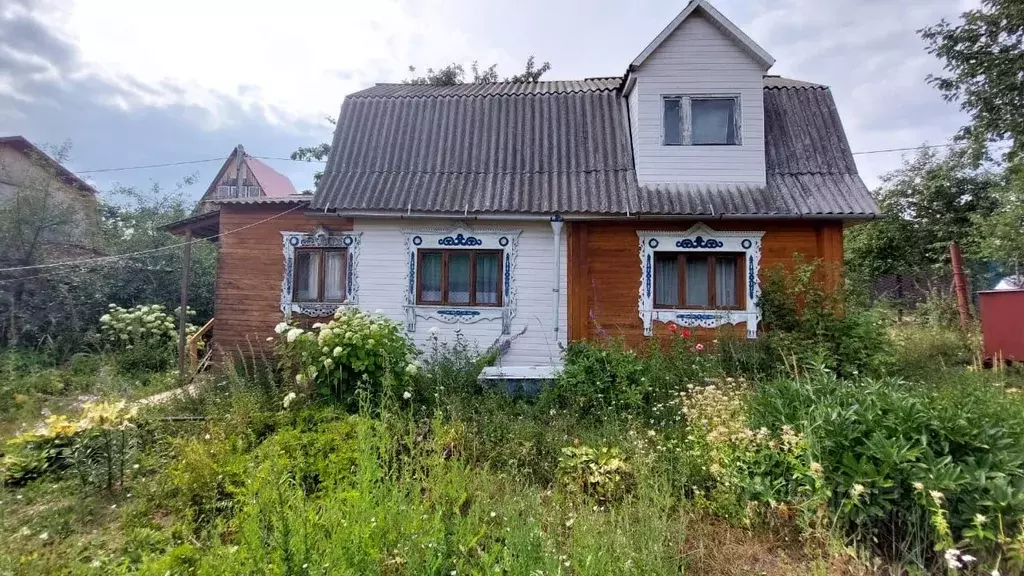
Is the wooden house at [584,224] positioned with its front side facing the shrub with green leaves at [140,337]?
no

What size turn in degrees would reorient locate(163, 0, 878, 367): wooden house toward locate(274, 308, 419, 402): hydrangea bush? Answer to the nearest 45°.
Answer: approximately 45° to its right

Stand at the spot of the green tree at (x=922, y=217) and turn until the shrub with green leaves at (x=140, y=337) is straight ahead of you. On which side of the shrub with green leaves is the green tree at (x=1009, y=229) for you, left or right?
left

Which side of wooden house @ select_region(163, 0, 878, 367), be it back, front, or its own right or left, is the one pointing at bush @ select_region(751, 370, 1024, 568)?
front

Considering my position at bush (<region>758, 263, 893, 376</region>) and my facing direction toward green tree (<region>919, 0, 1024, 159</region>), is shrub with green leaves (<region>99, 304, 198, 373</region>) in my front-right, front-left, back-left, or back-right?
back-left

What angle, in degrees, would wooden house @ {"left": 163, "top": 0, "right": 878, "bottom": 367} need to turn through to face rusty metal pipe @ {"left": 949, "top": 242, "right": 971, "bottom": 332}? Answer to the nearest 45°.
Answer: approximately 90° to its left

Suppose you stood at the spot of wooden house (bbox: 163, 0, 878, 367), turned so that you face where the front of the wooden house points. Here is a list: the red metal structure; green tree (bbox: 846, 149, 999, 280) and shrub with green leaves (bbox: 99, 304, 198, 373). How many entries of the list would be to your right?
1

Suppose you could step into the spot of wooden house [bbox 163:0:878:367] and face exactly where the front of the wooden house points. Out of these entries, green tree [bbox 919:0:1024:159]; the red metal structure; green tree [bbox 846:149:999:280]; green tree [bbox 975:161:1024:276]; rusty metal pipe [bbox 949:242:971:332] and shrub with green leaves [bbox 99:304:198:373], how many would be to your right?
1

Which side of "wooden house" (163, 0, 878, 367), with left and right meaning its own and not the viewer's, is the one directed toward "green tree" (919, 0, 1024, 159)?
left

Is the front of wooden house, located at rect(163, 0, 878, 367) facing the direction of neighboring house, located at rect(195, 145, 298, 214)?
no

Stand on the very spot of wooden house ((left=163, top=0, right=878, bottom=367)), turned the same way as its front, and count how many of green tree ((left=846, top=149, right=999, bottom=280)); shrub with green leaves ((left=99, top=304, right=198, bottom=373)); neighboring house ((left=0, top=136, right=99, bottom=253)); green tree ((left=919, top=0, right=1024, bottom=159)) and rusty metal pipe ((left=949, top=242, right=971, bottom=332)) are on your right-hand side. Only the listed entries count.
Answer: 2

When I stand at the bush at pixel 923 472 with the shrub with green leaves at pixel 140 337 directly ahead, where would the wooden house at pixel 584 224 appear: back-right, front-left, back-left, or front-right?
front-right

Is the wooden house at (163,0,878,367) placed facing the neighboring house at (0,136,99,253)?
no

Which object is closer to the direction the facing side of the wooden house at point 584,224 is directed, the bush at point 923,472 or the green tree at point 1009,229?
the bush

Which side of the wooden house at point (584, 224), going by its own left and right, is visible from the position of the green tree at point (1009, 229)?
left

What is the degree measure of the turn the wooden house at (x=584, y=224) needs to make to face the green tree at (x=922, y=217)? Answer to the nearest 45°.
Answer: approximately 135° to its left

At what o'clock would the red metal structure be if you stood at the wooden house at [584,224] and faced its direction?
The red metal structure is roughly at 9 o'clock from the wooden house.

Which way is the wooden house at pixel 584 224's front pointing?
toward the camera
